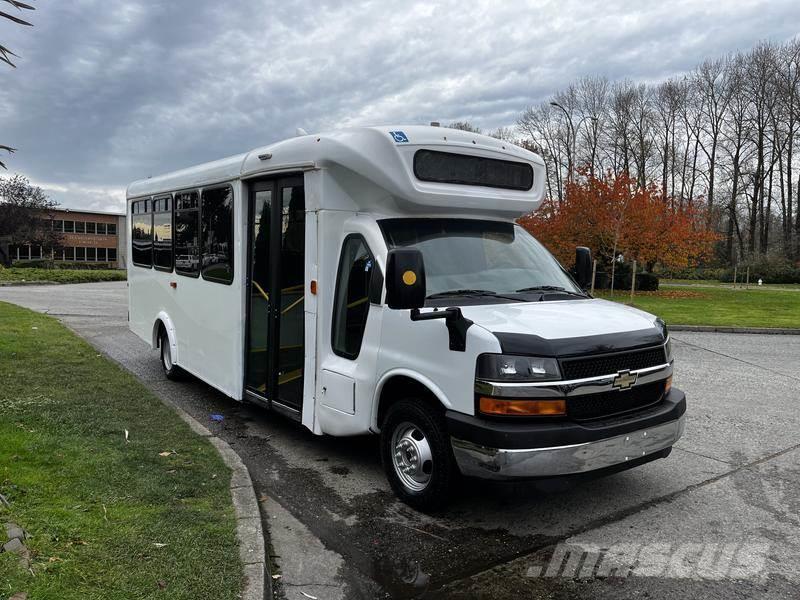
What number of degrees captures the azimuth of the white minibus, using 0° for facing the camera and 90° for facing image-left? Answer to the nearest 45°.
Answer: approximately 315°

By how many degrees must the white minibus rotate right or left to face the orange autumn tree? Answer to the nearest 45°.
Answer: approximately 135° to its left
